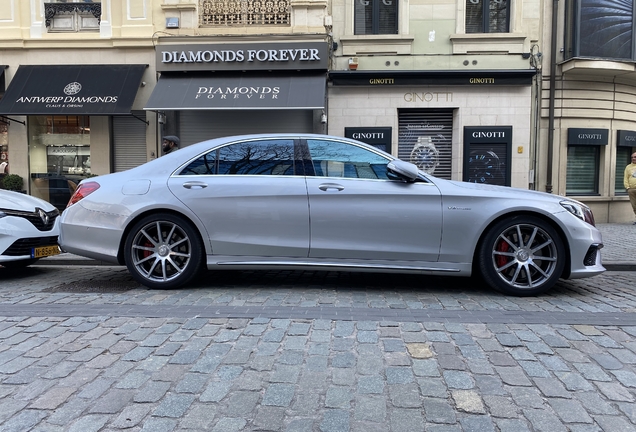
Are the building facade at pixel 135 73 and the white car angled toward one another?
no

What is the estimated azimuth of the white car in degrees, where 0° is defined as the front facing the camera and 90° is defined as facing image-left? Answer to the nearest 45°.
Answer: approximately 315°

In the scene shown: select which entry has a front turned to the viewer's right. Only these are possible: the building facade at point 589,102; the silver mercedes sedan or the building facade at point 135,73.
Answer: the silver mercedes sedan

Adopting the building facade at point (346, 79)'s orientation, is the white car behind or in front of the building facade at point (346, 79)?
in front

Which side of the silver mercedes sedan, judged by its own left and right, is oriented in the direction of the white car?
back

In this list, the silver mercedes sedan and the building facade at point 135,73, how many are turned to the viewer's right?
1

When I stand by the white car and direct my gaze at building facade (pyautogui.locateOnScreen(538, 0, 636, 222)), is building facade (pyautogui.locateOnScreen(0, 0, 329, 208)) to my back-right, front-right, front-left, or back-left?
front-left

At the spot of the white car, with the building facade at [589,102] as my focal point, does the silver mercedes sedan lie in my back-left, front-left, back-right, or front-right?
front-right

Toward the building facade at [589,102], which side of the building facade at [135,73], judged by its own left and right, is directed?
left

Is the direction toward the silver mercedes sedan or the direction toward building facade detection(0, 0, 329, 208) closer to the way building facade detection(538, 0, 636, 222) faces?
the silver mercedes sedan

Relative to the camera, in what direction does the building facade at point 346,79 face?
facing the viewer

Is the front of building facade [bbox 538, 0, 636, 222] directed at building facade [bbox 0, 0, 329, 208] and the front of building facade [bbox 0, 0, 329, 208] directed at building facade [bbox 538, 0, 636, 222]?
no

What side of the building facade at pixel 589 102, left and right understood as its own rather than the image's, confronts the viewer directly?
front

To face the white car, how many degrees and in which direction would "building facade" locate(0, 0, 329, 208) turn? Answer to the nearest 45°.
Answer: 0° — it already faces it

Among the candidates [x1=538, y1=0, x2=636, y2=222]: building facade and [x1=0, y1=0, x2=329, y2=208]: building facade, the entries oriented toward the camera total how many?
2

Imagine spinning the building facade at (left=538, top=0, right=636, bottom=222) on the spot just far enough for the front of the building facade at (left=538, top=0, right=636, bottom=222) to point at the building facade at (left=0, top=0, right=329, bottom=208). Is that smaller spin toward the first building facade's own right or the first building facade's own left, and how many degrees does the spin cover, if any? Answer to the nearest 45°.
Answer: approximately 45° to the first building facade's own right

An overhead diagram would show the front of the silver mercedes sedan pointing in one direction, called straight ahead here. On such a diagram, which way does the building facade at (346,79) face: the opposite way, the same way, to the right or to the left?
to the right

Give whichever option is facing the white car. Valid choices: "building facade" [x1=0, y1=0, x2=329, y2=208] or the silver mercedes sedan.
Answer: the building facade

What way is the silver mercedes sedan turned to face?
to the viewer's right

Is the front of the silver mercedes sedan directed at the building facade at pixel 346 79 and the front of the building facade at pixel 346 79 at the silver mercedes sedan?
no
